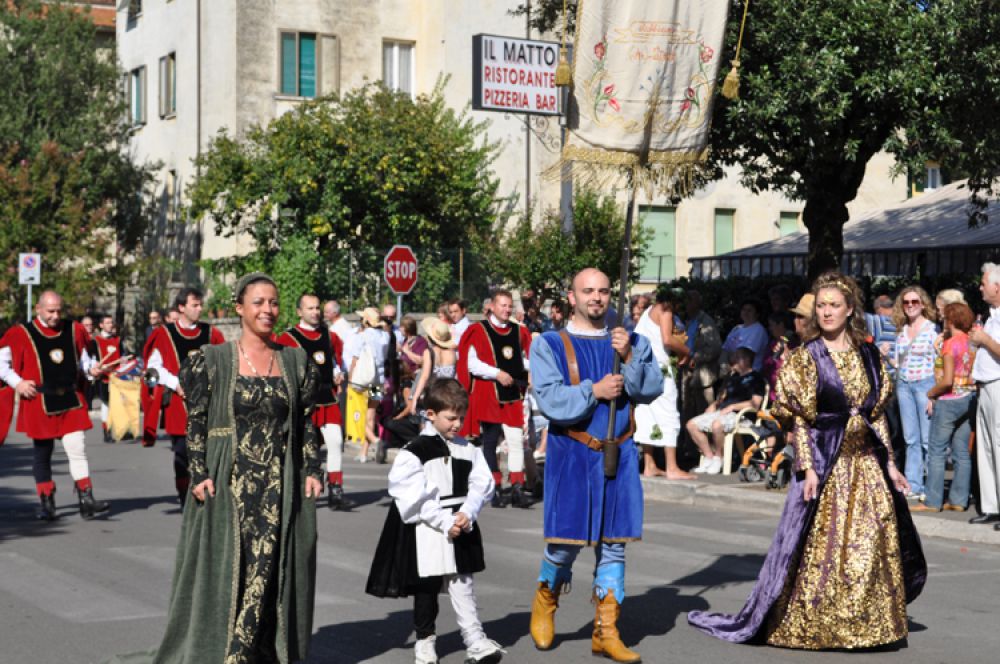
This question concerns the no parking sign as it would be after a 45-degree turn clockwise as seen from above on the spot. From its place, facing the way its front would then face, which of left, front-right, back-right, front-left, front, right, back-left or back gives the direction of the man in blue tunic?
front-left

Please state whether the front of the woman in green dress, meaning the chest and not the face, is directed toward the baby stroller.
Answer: no

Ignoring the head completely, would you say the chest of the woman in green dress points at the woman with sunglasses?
no

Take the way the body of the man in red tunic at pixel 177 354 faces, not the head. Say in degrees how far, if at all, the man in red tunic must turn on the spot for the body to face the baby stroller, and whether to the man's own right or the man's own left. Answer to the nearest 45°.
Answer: approximately 45° to the man's own left

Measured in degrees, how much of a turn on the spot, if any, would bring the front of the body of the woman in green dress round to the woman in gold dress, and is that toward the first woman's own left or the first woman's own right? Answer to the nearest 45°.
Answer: approximately 45° to the first woman's own left

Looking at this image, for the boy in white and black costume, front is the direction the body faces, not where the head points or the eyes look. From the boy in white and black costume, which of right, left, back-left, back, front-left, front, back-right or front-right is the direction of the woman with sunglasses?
left

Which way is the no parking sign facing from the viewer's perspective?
toward the camera

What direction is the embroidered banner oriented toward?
toward the camera

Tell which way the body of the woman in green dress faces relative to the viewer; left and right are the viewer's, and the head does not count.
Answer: facing the viewer and to the right of the viewer

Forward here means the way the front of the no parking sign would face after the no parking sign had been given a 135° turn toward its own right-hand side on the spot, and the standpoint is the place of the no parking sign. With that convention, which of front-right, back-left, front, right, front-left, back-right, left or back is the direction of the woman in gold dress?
back-left

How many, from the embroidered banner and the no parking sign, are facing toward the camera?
2

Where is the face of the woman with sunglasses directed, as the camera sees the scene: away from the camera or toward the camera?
toward the camera

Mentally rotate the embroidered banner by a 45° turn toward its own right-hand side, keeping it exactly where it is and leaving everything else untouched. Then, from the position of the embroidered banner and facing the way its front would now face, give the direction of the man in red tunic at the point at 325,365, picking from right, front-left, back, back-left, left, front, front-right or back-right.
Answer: right

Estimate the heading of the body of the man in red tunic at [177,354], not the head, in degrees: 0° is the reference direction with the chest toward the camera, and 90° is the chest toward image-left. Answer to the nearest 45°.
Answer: approximately 315°
